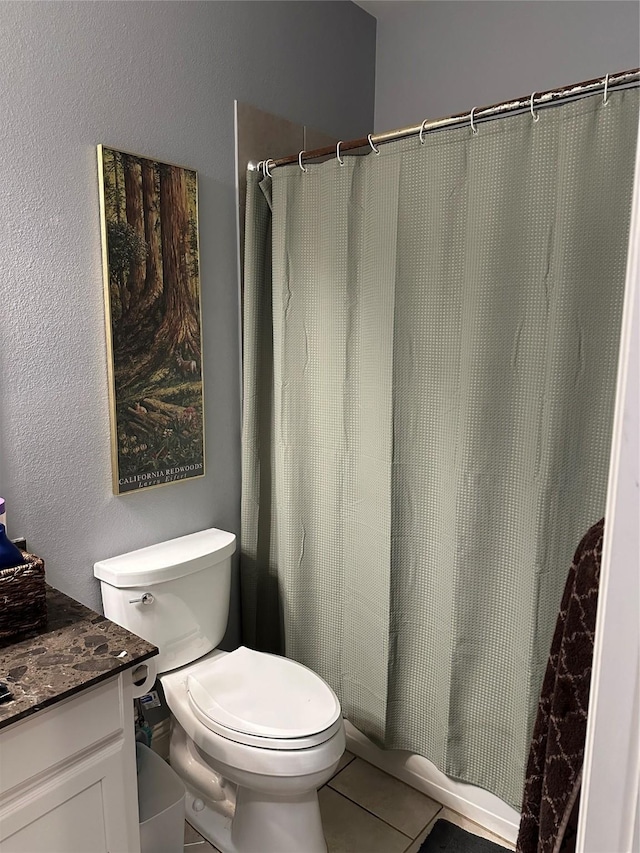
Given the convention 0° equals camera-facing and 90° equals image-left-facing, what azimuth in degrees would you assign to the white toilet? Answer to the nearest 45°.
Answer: approximately 315°

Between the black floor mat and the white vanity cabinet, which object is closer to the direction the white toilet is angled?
the black floor mat

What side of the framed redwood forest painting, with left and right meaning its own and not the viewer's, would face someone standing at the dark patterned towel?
front

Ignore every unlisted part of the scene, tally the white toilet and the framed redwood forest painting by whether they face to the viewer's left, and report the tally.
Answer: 0

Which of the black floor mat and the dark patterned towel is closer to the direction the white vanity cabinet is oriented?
the dark patterned towel

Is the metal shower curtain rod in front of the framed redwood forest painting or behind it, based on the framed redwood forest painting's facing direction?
in front

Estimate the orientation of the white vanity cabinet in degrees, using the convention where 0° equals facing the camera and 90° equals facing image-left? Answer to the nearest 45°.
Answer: approximately 315°

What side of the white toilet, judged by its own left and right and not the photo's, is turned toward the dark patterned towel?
front
